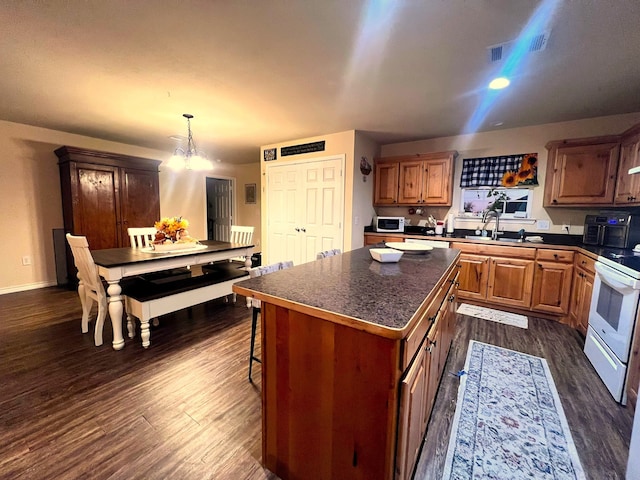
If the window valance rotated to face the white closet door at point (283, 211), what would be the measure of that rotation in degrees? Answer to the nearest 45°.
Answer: approximately 90° to its right

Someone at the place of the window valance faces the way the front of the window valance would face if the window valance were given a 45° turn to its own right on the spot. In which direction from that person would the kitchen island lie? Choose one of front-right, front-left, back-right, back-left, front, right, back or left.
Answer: front-left

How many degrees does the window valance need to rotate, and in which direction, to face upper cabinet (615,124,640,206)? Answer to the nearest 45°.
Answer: approximately 45° to its left

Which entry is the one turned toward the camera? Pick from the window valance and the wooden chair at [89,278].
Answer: the window valance

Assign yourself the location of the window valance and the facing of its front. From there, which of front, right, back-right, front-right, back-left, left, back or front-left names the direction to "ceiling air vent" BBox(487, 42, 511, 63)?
front

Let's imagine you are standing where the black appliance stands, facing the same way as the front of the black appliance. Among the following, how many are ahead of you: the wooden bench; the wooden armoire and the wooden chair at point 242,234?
3

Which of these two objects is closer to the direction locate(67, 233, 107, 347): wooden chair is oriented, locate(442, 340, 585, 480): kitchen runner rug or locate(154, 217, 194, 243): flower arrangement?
the flower arrangement

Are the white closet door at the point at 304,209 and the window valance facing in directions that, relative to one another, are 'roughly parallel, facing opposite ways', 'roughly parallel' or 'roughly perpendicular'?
roughly parallel

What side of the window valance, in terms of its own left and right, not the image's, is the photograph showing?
front

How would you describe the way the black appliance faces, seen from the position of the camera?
facing the viewer and to the left of the viewer

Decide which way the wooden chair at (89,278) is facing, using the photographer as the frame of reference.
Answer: facing away from the viewer and to the right of the viewer

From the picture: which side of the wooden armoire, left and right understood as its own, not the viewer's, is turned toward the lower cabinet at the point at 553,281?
front

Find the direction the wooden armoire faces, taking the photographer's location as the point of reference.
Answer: facing the viewer and to the right of the viewer

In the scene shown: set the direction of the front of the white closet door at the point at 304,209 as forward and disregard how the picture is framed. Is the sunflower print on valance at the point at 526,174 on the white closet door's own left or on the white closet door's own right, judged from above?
on the white closet door's own left

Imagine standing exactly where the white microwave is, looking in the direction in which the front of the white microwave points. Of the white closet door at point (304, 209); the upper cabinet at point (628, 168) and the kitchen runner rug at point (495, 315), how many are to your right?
1

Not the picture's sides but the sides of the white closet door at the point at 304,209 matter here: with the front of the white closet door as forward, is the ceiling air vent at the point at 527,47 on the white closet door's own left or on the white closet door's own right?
on the white closet door's own left

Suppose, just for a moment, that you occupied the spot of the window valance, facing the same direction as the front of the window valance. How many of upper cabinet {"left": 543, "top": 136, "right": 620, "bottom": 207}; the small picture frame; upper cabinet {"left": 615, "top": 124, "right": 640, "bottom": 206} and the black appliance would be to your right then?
1

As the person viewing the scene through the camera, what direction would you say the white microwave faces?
facing the viewer

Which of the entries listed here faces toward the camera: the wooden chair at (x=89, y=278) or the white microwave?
the white microwave
